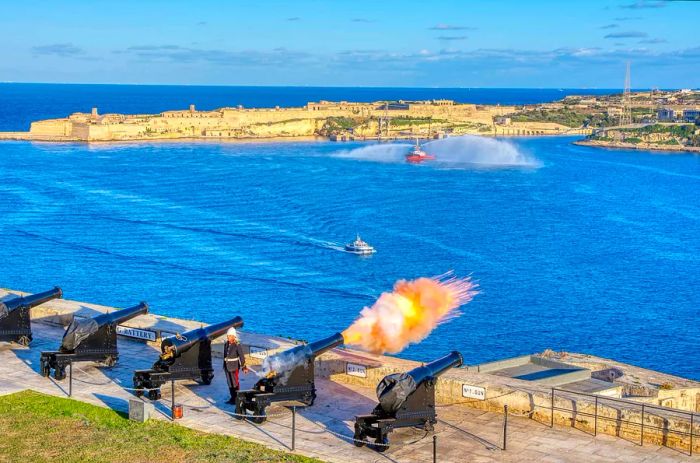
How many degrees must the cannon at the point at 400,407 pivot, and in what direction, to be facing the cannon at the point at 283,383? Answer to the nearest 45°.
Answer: approximately 90° to its left

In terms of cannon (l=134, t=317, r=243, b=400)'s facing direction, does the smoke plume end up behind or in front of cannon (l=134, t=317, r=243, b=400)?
in front

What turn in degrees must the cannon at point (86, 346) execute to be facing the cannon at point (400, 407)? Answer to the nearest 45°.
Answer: approximately 90° to its right

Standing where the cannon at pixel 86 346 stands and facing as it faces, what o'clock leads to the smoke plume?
The smoke plume is roughly at 2 o'clock from the cannon.

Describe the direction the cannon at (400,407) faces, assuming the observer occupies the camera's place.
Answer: facing away from the viewer and to the right of the viewer

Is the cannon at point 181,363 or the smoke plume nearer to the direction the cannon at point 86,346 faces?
the smoke plume

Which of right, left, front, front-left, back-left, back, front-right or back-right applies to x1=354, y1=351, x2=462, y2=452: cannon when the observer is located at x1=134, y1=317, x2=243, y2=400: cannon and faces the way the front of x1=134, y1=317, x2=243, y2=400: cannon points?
right

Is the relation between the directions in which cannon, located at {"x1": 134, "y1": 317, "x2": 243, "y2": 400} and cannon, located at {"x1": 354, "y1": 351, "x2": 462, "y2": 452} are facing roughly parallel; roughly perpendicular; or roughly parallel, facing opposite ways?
roughly parallel

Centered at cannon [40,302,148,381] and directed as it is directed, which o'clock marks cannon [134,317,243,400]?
cannon [134,317,243,400] is roughly at 3 o'clock from cannon [40,302,148,381].

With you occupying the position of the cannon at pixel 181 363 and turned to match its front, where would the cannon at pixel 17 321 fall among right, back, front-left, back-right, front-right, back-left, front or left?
left

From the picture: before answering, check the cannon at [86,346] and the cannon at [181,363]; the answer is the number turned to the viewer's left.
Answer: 0

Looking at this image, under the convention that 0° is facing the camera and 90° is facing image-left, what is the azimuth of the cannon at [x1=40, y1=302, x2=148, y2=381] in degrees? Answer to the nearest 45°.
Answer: approximately 225°

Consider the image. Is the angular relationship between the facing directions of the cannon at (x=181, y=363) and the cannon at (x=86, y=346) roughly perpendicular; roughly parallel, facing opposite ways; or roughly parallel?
roughly parallel

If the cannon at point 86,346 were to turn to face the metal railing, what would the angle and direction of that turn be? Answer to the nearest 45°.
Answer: approximately 90° to its right

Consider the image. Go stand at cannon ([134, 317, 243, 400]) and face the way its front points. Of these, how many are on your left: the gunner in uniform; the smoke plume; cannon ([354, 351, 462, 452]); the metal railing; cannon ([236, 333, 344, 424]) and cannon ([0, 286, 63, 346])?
1

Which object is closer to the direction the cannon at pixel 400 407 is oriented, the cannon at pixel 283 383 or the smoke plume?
the smoke plume

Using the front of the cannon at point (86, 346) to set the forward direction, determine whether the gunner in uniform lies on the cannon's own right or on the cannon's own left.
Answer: on the cannon's own right

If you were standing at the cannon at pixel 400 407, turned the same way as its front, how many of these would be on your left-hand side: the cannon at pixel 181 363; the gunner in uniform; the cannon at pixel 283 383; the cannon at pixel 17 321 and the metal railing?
4

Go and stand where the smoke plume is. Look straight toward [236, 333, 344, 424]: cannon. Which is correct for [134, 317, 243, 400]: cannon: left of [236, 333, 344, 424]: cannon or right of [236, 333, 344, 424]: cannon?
right
